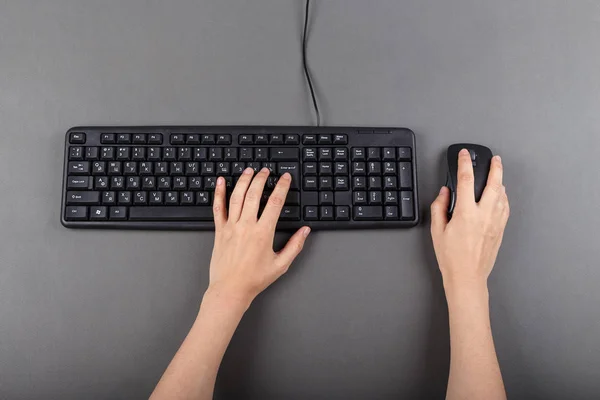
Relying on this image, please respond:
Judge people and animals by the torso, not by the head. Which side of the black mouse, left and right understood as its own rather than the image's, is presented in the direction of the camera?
back

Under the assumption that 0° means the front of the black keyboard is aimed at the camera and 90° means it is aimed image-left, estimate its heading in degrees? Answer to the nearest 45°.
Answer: approximately 0°

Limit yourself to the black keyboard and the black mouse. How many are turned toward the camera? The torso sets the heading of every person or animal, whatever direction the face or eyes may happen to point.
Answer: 1
